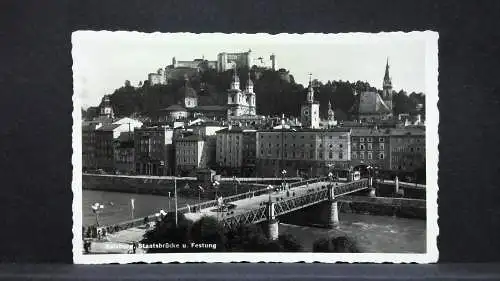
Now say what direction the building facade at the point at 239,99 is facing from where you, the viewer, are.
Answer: facing the viewer and to the right of the viewer
